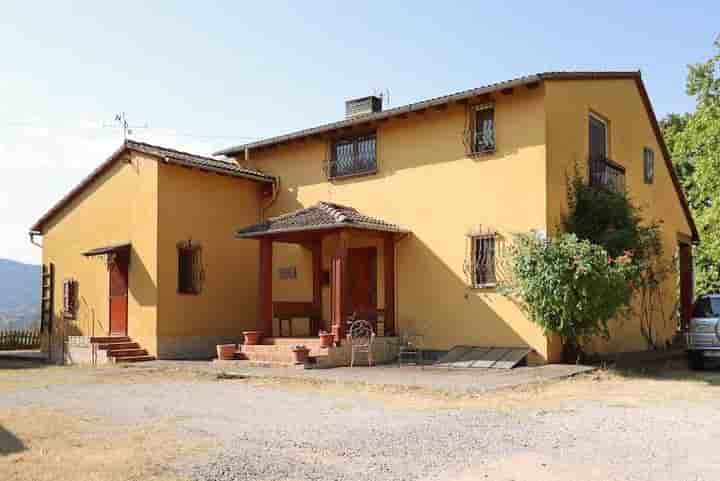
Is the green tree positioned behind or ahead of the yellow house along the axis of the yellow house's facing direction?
behind

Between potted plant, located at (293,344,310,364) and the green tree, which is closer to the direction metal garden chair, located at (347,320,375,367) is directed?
the potted plant

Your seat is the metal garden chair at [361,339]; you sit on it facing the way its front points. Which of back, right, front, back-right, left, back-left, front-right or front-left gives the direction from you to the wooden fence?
back-right

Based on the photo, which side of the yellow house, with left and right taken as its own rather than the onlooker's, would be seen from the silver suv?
left
